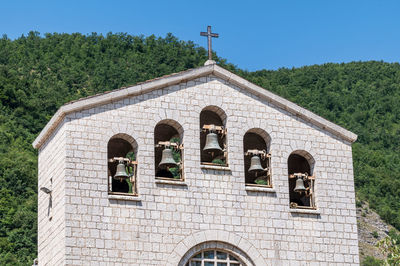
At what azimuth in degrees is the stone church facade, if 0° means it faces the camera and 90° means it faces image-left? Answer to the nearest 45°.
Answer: approximately 315°
